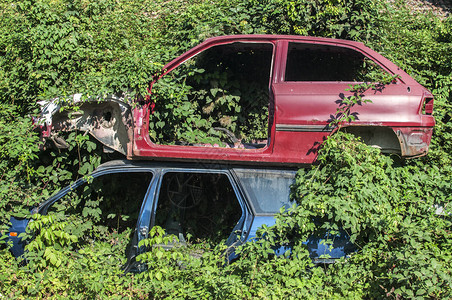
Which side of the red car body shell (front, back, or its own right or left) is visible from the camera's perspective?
left
